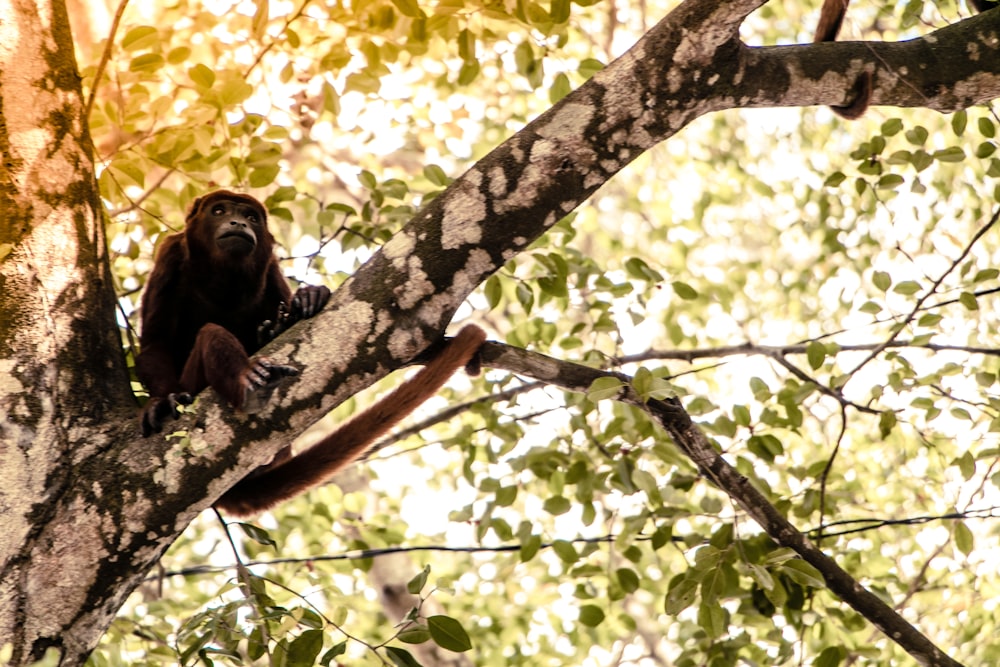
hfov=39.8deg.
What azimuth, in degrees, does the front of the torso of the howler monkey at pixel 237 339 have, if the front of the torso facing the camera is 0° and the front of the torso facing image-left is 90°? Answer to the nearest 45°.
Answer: approximately 315°

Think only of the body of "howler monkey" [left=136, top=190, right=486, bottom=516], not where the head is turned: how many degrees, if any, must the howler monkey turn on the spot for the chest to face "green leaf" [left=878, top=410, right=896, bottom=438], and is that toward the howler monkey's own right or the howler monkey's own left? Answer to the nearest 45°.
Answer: approximately 45° to the howler monkey's own left
